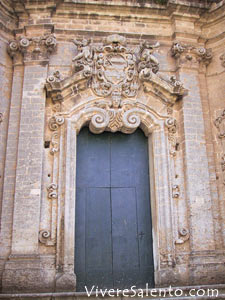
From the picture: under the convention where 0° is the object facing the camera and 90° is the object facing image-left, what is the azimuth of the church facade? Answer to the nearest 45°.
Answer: approximately 0°
